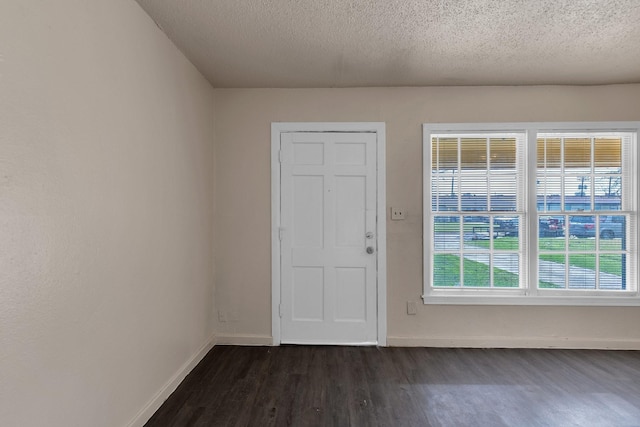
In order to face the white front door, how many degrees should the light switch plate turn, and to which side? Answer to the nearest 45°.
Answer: approximately 90° to its right

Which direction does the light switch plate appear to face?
toward the camera

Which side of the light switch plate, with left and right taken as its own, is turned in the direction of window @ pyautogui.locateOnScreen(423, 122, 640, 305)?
left
